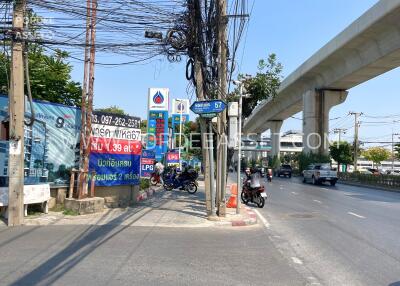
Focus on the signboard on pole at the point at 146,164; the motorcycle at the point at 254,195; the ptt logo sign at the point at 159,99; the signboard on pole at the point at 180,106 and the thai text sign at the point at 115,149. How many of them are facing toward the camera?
4

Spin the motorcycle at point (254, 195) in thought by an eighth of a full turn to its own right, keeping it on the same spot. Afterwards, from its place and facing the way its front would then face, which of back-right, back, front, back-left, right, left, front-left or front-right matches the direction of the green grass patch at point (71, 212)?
back-left

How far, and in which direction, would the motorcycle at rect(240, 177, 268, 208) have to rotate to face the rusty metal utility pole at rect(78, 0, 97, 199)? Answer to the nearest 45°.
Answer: approximately 90° to its left

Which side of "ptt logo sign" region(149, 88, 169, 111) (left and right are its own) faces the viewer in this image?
front

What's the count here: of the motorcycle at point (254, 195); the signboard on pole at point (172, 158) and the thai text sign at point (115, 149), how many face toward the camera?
2

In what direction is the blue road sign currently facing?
toward the camera

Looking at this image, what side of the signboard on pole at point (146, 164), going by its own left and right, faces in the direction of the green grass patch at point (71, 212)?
front
